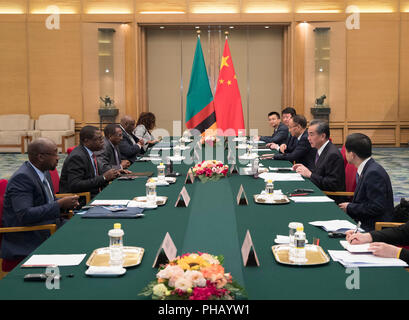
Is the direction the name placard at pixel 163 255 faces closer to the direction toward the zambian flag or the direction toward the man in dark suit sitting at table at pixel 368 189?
the man in dark suit sitting at table

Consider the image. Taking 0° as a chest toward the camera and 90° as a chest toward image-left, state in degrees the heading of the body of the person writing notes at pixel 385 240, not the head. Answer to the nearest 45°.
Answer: approximately 90°

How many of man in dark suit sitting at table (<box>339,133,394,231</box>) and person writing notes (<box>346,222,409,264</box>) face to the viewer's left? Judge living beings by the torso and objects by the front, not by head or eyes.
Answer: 2

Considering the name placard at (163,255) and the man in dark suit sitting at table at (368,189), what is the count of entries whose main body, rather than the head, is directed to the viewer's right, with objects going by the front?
1

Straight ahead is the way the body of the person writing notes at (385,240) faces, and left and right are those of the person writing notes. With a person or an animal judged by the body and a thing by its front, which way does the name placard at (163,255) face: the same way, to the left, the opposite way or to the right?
the opposite way

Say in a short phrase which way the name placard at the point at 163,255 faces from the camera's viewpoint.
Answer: facing to the right of the viewer

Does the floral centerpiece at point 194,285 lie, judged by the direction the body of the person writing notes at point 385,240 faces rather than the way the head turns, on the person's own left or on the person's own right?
on the person's own left

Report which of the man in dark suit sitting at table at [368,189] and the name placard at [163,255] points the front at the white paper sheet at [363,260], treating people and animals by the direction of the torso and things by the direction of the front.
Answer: the name placard

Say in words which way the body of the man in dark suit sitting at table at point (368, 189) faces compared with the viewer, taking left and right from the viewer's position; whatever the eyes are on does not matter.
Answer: facing to the left of the viewer

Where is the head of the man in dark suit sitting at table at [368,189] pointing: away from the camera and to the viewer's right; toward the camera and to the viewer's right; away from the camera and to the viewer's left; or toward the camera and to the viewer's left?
away from the camera and to the viewer's left

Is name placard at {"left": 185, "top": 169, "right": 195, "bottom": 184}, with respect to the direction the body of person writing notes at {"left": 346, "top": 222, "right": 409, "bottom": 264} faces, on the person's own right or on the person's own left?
on the person's own right
